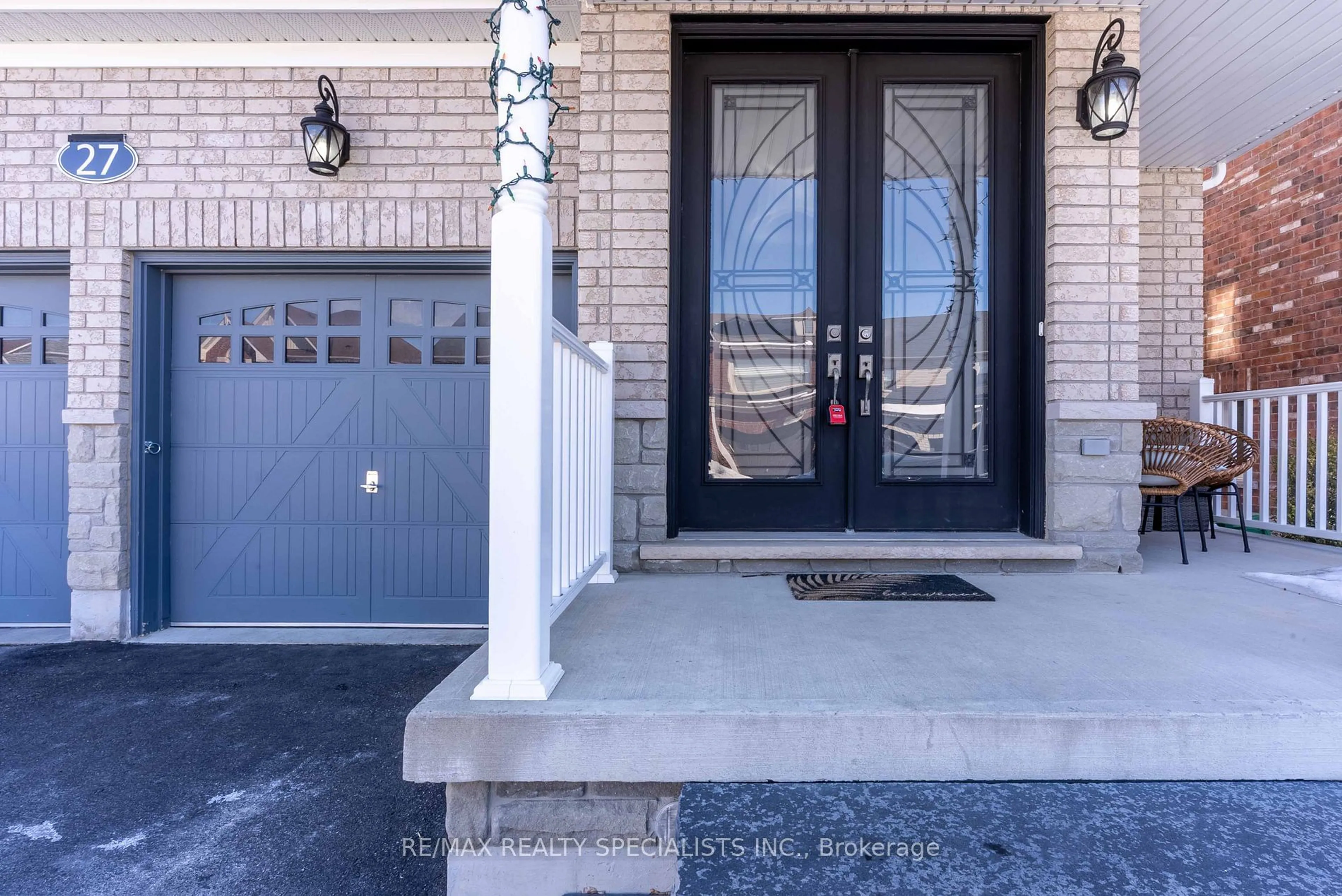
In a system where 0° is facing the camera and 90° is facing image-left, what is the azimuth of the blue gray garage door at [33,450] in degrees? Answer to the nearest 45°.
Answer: approximately 0°

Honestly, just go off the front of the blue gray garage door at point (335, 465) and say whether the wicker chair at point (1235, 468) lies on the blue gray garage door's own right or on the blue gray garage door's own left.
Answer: on the blue gray garage door's own left

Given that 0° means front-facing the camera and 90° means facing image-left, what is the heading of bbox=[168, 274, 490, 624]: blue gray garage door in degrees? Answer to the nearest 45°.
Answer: approximately 0°

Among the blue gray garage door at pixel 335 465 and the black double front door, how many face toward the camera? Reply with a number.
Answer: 2

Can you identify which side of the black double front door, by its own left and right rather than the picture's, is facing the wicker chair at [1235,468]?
left

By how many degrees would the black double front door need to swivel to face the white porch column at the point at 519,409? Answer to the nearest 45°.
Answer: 0° — it already faces it
